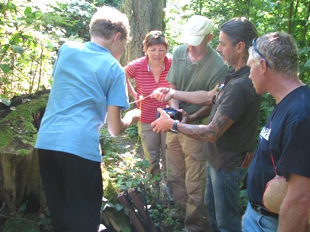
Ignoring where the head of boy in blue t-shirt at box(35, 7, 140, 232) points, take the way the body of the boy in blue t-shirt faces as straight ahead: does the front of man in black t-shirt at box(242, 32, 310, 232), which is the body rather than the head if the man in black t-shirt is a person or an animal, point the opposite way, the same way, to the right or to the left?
to the left

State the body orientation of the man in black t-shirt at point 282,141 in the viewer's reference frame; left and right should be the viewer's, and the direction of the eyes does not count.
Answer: facing to the left of the viewer

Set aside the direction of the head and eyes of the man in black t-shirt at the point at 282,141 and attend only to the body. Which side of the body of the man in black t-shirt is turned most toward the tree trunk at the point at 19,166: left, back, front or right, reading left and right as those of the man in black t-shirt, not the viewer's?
front

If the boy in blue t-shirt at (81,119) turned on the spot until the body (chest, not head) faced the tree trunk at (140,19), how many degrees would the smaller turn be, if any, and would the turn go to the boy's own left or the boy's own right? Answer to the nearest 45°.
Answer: approximately 45° to the boy's own left

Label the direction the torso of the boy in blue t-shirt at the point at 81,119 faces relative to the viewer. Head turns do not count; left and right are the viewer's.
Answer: facing away from the viewer and to the right of the viewer

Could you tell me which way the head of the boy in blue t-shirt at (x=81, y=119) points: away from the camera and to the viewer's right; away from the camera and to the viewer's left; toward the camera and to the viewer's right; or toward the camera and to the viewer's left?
away from the camera and to the viewer's right

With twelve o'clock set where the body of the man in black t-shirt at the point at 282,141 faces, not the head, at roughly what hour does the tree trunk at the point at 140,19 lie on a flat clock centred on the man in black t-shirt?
The tree trunk is roughly at 2 o'clock from the man in black t-shirt.

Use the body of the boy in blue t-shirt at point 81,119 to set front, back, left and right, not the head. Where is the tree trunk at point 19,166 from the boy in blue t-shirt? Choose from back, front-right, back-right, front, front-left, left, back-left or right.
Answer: left

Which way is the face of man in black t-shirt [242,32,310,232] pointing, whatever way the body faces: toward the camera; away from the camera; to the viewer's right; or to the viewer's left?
to the viewer's left

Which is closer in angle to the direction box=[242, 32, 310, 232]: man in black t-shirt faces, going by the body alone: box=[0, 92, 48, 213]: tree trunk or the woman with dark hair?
the tree trunk

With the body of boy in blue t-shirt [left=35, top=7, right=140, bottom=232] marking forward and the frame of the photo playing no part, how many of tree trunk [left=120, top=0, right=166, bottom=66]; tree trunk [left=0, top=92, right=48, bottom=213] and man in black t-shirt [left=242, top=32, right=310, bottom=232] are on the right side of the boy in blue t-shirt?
1

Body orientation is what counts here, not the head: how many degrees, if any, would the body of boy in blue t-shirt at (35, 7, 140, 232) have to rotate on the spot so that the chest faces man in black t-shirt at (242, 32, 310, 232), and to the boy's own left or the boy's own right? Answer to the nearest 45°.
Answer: approximately 90° to the boy's own right
